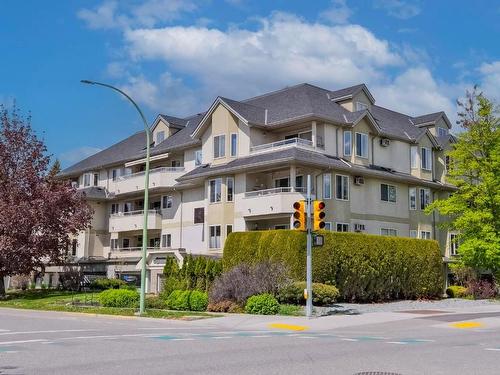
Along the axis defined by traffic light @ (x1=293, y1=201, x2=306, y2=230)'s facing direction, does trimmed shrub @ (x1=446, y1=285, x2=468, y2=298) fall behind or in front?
behind

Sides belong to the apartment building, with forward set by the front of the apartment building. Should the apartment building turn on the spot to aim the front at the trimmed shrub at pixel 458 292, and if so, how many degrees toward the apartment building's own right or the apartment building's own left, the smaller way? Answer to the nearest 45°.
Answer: approximately 90° to the apartment building's own left

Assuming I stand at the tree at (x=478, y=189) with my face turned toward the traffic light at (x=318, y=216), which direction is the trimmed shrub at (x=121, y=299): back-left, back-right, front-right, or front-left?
front-right

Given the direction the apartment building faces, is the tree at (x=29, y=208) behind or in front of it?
in front

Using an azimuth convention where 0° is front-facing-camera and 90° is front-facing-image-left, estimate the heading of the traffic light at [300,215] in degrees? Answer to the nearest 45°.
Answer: approximately 45°

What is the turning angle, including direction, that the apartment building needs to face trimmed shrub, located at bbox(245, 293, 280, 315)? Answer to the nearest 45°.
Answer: approximately 45° to its left

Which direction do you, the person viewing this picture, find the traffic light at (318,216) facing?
facing the viewer and to the right of the viewer

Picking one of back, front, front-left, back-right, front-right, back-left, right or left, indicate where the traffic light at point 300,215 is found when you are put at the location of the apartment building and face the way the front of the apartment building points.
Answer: front-left

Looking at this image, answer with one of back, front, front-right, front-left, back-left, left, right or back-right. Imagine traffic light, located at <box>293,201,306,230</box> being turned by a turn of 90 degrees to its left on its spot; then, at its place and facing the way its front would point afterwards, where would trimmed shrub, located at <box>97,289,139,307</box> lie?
back

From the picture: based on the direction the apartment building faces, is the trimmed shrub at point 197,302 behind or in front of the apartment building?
in front

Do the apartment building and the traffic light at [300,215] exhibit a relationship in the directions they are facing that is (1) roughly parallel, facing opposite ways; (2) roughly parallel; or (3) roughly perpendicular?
roughly parallel

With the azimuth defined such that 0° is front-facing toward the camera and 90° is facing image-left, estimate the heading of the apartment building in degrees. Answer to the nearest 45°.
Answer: approximately 45°
